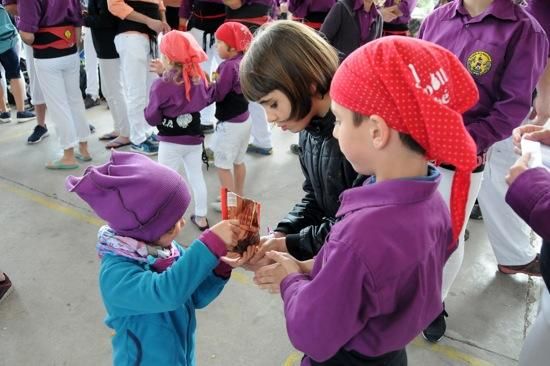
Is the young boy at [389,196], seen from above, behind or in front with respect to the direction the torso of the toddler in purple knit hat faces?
in front

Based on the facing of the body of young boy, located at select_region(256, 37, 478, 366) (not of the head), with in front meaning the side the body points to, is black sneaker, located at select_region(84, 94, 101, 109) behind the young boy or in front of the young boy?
in front

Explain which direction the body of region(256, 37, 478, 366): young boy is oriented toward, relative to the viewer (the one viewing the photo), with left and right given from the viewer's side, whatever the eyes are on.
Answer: facing away from the viewer and to the left of the viewer

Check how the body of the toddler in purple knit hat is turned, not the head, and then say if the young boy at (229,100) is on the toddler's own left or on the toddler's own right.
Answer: on the toddler's own left

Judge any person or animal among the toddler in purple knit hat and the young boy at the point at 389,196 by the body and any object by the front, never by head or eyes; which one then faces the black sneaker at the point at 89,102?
the young boy

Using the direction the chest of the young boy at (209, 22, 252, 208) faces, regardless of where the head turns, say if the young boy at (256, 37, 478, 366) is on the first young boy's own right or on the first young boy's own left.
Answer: on the first young boy's own left

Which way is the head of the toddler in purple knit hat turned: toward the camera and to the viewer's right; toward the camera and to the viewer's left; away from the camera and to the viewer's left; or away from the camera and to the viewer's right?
away from the camera and to the viewer's right

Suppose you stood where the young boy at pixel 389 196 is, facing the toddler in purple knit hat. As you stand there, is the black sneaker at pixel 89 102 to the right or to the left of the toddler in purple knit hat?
right

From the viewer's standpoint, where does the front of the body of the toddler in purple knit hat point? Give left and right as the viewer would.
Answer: facing to the right of the viewer
